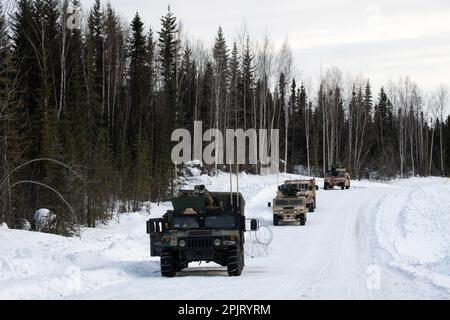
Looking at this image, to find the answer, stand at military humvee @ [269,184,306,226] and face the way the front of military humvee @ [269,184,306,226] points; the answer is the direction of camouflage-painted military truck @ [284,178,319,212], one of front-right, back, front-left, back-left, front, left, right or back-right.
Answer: back

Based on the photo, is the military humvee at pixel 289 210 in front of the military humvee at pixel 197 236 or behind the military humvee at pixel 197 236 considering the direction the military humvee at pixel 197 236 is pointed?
behind

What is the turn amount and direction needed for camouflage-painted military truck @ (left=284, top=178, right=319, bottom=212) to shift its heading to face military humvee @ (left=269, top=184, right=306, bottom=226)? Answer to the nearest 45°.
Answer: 0° — it already faces it

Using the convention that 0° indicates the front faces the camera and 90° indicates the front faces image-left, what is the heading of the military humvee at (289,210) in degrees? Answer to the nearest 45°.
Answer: approximately 0°

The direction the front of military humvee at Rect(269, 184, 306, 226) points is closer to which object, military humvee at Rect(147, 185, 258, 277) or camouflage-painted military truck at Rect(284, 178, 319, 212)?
the military humvee

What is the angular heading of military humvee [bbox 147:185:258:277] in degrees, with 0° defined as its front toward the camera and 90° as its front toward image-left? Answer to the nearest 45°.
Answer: approximately 0°

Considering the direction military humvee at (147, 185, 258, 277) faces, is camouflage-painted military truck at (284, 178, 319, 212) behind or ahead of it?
behind

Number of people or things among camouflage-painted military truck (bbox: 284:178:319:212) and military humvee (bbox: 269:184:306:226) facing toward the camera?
2
